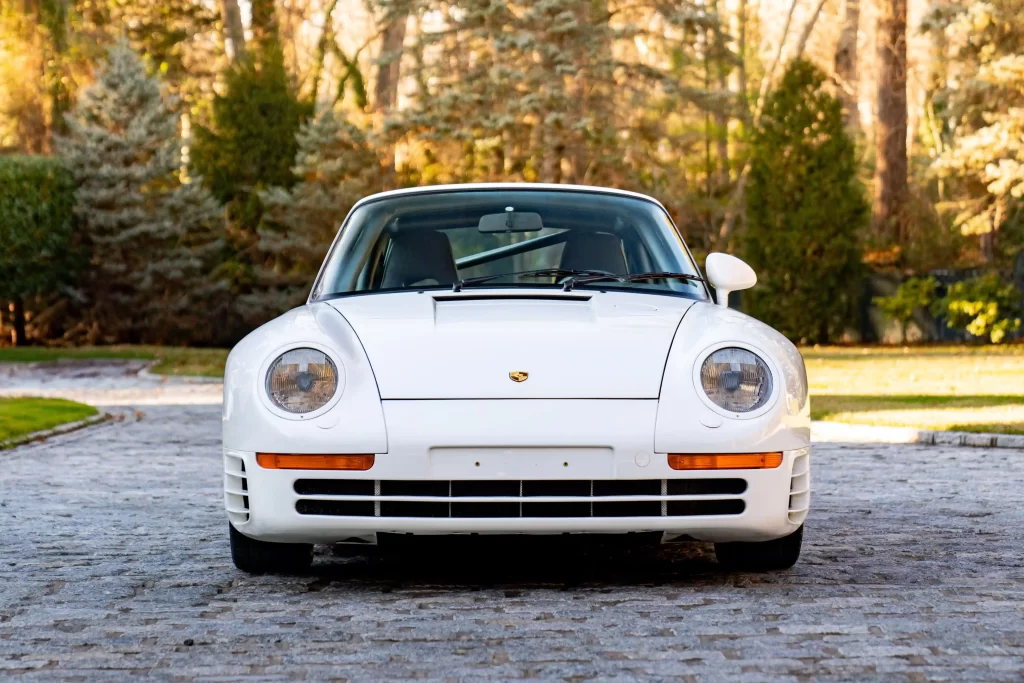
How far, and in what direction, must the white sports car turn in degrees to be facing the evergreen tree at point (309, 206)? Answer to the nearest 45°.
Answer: approximately 180°

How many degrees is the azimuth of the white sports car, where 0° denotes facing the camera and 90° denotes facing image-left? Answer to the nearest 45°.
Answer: approximately 0°

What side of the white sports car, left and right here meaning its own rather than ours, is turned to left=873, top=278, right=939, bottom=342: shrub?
back

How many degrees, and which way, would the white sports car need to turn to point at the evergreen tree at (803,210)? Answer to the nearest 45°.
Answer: approximately 180°

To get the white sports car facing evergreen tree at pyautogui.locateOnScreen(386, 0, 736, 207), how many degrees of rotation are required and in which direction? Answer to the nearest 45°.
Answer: approximately 180°

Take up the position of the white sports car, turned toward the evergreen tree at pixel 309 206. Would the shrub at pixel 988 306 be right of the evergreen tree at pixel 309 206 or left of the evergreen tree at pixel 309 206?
right

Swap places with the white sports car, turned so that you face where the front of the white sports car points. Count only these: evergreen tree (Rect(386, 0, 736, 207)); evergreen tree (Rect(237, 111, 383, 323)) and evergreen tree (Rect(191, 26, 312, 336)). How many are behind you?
3
